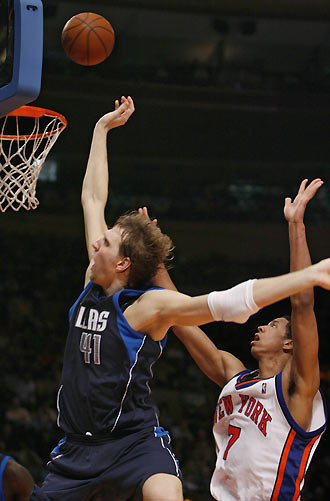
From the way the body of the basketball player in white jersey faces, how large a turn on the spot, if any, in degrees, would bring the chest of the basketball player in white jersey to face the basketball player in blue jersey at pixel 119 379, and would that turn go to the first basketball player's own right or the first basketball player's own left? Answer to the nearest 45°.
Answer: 0° — they already face them

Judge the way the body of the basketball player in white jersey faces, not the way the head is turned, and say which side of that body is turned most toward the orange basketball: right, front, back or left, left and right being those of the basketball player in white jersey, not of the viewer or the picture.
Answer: right

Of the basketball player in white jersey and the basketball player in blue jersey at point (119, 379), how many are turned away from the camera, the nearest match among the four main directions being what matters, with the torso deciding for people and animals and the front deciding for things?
0

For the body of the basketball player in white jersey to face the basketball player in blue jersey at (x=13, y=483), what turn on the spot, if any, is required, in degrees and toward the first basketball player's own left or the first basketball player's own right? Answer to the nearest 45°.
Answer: approximately 45° to the first basketball player's own right

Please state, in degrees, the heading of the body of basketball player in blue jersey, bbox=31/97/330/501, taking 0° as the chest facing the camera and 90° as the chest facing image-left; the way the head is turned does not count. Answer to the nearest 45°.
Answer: approximately 45°

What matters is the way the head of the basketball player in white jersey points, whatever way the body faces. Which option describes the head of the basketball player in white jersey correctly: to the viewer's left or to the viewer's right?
to the viewer's left

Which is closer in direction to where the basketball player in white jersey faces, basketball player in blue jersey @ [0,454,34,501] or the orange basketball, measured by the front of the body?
the basketball player in blue jersey

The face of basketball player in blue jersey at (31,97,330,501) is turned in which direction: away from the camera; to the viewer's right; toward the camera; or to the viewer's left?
to the viewer's left
